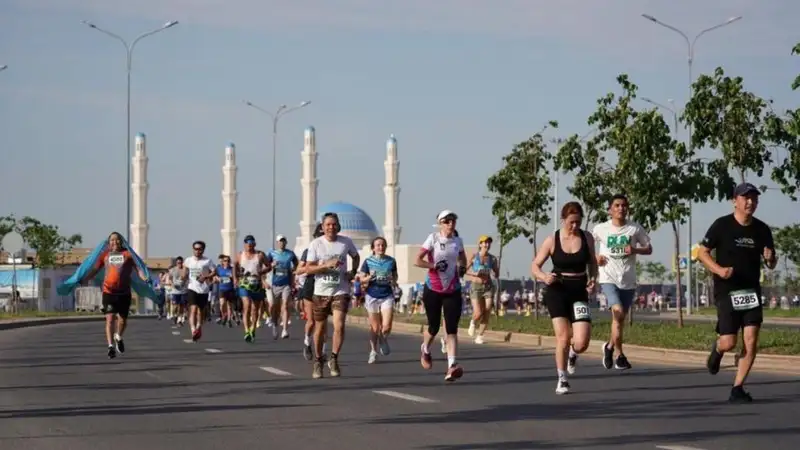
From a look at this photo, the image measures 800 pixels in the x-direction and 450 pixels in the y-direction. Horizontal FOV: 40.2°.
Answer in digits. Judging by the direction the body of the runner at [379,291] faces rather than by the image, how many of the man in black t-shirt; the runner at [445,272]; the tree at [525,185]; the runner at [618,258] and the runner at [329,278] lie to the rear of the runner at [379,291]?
1

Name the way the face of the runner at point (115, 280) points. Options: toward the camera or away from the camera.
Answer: toward the camera

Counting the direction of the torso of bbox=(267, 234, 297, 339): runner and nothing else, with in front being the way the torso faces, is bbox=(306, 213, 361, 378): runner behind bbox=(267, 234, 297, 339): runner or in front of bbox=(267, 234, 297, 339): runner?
in front

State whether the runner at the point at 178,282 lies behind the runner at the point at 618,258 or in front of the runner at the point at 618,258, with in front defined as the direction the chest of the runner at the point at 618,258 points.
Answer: behind

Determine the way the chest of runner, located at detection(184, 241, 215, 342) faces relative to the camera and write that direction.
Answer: toward the camera

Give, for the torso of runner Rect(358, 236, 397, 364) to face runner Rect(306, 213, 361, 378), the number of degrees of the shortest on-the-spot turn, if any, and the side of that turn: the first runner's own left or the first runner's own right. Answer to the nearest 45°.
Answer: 0° — they already face them

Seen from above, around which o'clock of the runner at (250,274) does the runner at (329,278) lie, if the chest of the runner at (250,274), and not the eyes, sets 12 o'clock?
the runner at (329,278) is roughly at 12 o'clock from the runner at (250,274).

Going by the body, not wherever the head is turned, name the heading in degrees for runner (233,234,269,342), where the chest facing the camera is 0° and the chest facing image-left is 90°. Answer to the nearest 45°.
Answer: approximately 0°

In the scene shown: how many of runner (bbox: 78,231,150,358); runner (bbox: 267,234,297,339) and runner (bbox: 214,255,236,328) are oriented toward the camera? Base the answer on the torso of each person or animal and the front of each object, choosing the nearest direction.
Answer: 3

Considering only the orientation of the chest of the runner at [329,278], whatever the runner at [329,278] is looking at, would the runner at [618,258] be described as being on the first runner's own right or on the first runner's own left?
on the first runner's own left

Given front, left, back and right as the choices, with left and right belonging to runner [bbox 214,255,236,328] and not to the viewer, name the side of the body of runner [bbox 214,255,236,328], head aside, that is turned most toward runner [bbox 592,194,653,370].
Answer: front

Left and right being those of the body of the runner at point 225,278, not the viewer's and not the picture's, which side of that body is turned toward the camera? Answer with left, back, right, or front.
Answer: front

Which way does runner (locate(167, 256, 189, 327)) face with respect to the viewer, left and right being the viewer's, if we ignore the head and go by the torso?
facing the viewer

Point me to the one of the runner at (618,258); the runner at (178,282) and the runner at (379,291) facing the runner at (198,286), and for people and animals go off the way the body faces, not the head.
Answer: the runner at (178,282)

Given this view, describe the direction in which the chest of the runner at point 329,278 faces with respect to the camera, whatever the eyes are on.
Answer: toward the camera

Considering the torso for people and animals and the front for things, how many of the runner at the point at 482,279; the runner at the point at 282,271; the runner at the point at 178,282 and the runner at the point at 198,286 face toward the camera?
4

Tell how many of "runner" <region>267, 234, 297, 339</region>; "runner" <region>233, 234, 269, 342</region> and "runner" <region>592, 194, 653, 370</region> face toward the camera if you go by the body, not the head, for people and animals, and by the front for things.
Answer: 3
